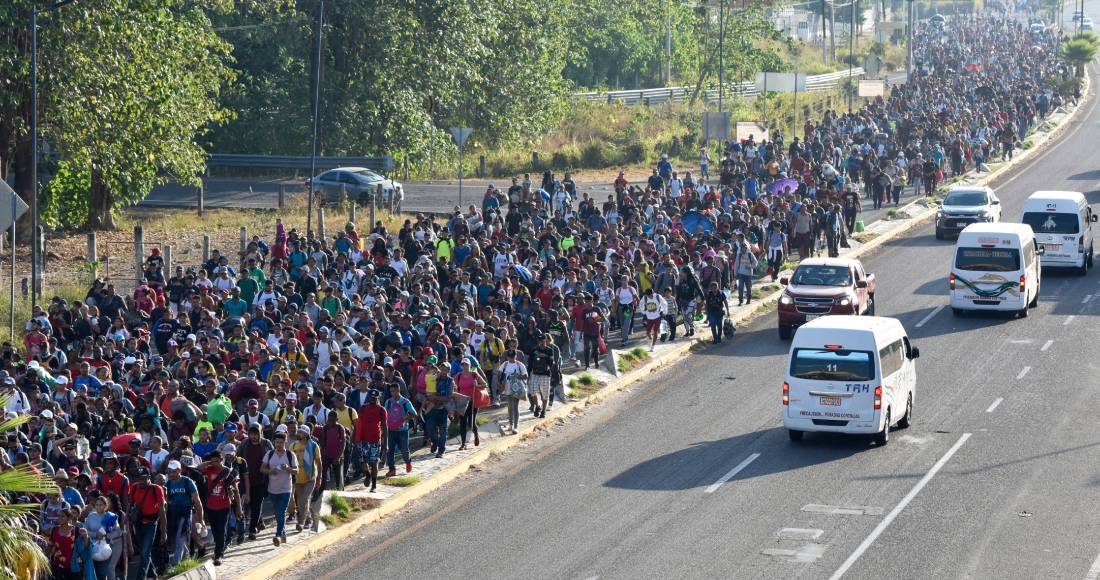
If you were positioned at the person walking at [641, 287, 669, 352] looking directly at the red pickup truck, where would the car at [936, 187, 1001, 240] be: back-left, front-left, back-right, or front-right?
front-left

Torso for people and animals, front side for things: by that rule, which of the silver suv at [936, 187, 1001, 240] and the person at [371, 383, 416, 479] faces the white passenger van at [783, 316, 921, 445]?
the silver suv

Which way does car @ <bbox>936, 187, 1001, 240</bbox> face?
toward the camera

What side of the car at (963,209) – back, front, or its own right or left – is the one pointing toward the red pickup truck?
front

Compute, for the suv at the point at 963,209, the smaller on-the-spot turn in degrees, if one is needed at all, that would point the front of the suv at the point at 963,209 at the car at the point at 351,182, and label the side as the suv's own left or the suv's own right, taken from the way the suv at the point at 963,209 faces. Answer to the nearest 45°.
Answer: approximately 90° to the suv's own right

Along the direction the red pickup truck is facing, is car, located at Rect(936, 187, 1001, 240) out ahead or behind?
behind
